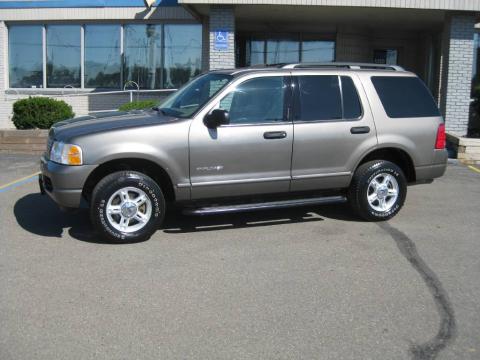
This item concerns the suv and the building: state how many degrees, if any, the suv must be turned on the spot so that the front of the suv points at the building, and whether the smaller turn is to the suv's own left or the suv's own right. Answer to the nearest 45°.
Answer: approximately 90° to the suv's own right

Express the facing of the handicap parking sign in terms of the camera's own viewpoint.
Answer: facing the viewer

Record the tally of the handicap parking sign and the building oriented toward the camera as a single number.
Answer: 2

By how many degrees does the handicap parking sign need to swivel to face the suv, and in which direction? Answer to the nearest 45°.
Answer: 0° — it already faces it

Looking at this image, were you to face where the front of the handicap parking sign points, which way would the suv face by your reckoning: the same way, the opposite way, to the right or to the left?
to the right

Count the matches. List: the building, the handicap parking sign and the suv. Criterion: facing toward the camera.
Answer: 2

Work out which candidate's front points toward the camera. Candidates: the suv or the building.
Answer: the building

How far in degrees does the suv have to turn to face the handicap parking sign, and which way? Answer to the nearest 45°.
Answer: approximately 90° to its right

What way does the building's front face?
toward the camera

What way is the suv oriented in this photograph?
to the viewer's left

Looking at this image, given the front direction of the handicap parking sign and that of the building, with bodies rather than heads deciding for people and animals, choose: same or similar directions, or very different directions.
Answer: same or similar directions
